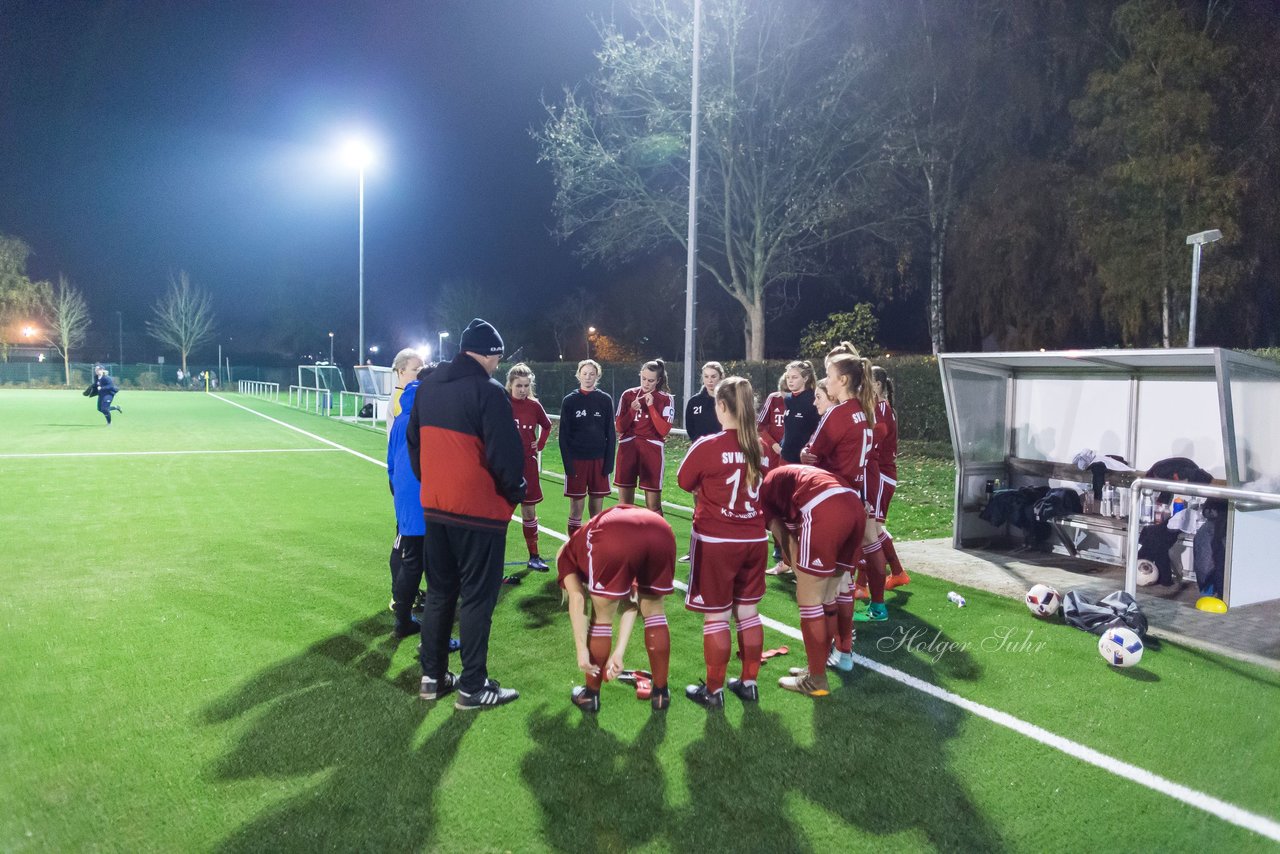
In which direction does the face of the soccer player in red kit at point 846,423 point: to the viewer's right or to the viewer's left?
to the viewer's left

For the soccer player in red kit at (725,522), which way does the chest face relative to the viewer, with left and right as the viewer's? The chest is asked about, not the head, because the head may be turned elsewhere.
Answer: facing away from the viewer and to the left of the viewer

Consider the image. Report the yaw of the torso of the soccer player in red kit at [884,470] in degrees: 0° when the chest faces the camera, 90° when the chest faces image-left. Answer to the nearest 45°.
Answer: approximately 90°

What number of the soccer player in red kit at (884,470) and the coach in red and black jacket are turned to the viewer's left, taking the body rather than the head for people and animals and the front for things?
1

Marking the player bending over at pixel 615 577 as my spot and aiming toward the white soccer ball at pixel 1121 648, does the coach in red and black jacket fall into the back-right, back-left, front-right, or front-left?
back-left

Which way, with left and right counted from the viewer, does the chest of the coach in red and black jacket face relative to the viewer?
facing away from the viewer and to the right of the viewer

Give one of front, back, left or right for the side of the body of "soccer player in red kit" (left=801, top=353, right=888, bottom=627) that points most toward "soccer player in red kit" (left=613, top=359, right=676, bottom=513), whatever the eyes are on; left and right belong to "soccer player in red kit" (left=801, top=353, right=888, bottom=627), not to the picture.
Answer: front

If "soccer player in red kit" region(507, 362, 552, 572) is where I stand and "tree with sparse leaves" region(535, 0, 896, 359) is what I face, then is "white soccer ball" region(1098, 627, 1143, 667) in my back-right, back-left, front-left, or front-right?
back-right

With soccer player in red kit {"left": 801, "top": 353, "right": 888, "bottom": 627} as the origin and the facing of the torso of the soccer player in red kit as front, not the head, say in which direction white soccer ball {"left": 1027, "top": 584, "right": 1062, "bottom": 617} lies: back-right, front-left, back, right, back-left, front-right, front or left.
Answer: right

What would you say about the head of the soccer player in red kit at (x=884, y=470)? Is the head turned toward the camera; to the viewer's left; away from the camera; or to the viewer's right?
to the viewer's left

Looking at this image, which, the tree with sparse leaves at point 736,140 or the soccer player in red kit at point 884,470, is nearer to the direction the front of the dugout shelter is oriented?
the soccer player in red kit

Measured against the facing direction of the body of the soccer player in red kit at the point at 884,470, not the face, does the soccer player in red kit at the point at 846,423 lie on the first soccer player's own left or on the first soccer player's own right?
on the first soccer player's own left

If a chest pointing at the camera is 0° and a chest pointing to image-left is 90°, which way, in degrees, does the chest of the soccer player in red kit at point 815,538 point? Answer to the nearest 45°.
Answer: approximately 135°
